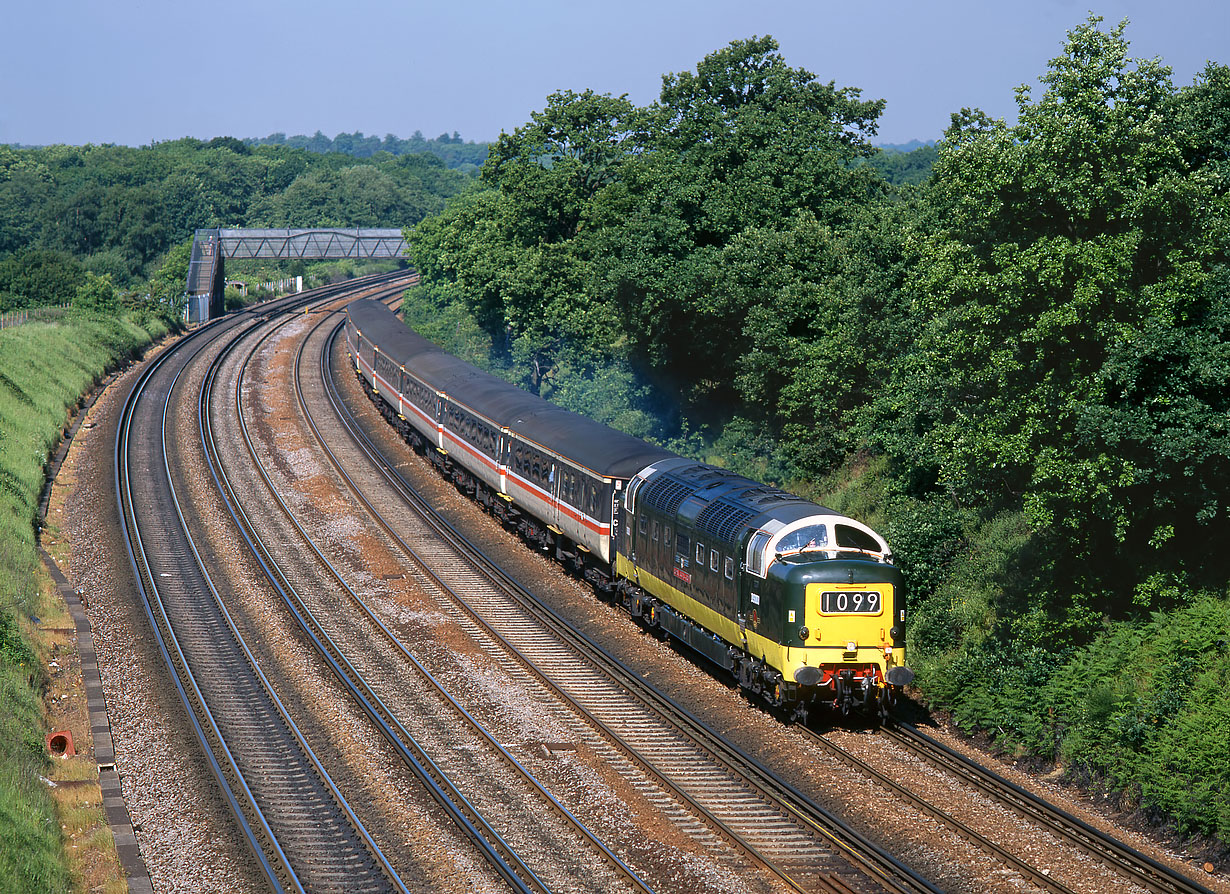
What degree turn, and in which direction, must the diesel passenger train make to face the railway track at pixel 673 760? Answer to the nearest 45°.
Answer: approximately 45° to its right

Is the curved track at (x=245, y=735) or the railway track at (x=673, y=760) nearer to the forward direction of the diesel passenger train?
the railway track

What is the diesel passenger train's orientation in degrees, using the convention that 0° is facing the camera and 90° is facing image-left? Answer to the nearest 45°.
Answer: approximately 315°
